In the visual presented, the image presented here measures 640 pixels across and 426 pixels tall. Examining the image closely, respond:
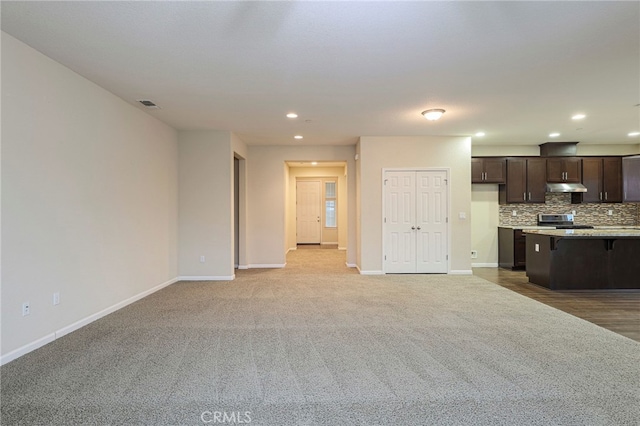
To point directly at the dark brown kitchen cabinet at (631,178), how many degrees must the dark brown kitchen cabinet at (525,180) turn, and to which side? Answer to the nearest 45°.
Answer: approximately 135° to its left

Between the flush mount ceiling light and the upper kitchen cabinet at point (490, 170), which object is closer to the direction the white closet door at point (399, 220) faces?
the flush mount ceiling light

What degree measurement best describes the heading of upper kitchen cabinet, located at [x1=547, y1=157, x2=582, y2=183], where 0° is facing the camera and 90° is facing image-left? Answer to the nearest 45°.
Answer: approximately 0°

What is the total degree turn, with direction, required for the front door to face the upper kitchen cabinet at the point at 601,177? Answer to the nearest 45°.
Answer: approximately 45° to its left

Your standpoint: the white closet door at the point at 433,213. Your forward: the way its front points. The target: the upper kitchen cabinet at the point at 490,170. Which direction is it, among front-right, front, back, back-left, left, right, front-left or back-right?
back-left

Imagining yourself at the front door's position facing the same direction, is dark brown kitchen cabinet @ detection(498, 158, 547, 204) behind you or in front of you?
in front

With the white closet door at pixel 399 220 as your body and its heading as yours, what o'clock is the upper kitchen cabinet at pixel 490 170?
The upper kitchen cabinet is roughly at 8 o'clock from the white closet door.

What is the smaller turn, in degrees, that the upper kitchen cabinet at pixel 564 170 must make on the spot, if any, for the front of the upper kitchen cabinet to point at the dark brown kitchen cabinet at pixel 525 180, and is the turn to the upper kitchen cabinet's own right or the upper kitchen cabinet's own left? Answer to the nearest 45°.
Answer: approximately 45° to the upper kitchen cabinet's own right

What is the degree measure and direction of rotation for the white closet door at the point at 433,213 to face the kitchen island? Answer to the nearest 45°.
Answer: approximately 90° to its left

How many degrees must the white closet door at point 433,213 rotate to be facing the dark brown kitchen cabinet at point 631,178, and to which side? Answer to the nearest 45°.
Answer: approximately 135° to its left

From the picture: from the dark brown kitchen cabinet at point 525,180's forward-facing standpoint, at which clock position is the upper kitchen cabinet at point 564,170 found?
The upper kitchen cabinet is roughly at 8 o'clock from the dark brown kitchen cabinet.
